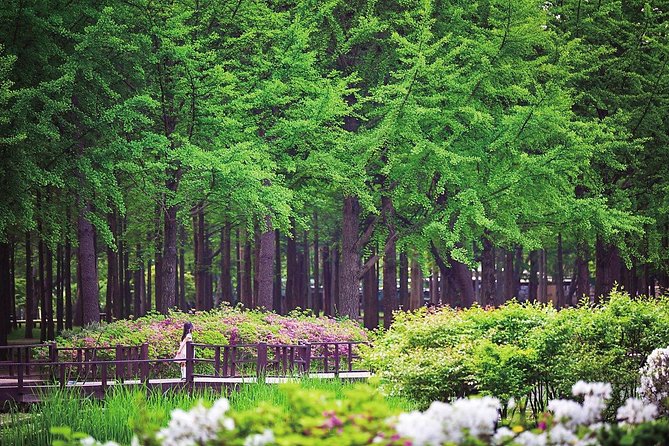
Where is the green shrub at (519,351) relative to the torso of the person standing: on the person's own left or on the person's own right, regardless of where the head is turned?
on the person's own right

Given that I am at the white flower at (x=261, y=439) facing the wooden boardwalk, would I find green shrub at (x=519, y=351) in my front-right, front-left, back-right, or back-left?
front-right
